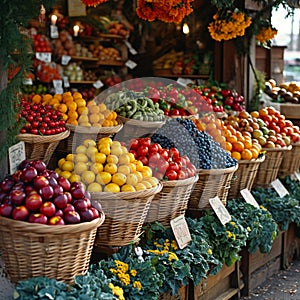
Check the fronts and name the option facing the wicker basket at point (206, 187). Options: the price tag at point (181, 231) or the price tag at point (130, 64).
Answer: the price tag at point (130, 64)

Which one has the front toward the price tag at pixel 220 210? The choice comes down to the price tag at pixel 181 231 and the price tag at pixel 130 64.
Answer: the price tag at pixel 130 64

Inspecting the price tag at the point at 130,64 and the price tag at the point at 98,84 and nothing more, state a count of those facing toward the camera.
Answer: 2

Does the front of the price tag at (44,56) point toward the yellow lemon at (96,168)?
yes

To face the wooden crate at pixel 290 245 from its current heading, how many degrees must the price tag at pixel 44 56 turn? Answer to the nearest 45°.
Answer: approximately 45° to its left

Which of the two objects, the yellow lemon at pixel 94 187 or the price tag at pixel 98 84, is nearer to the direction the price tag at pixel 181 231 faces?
the yellow lemon

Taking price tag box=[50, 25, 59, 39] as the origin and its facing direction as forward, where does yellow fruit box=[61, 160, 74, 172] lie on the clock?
The yellow fruit is roughly at 12 o'clock from the price tag.

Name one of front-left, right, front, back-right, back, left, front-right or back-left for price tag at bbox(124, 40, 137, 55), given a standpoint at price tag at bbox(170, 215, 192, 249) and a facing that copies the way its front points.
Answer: back

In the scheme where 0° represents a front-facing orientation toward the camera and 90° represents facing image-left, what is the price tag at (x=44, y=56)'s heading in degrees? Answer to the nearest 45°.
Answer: approximately 0°

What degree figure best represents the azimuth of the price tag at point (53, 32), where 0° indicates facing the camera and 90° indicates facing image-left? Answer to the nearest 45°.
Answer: approximately 0°
